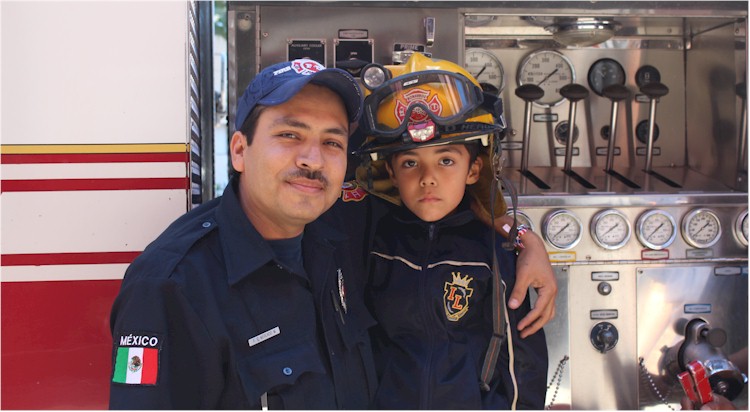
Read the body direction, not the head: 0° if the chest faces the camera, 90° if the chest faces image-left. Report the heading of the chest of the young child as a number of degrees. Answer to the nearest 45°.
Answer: approximately 0°

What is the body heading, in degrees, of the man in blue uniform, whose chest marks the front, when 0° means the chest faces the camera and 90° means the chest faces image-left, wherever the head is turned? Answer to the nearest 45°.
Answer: approximately 315°

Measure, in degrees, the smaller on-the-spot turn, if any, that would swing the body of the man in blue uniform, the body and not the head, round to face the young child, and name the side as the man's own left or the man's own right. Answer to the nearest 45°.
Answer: approximately 90° to the man's own left
